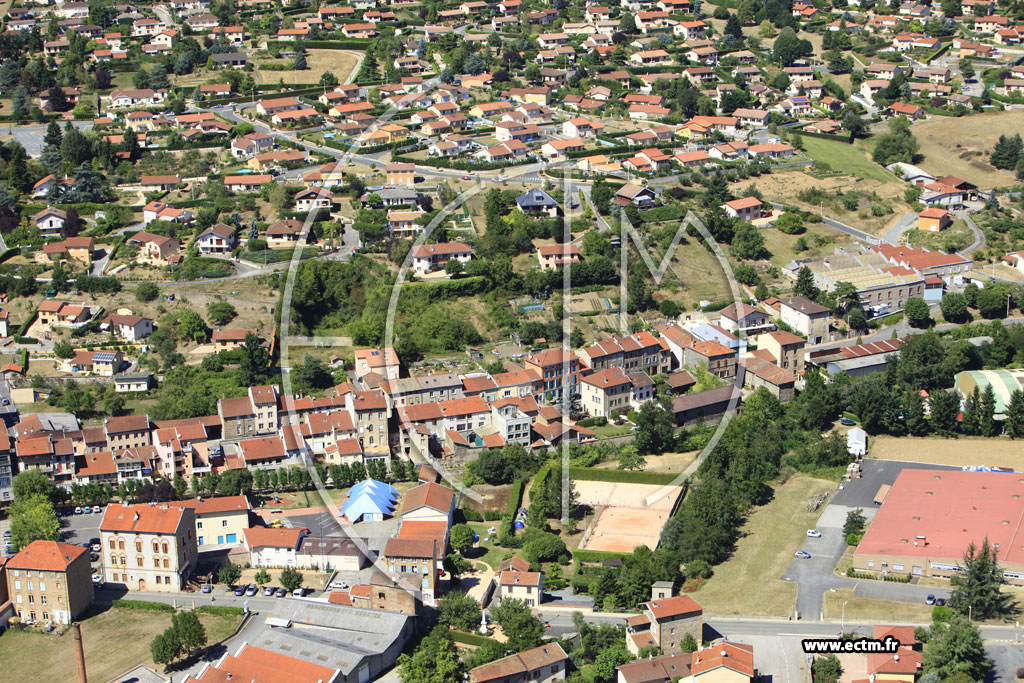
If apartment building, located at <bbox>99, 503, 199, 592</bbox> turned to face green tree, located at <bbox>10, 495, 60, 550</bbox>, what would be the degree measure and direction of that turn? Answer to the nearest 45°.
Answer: approximately 135° to its right

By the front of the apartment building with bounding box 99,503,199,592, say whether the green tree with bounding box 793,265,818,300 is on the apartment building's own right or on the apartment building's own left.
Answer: on the apartment building's own left

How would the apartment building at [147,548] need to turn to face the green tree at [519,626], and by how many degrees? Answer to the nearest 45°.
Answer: approximately 45° to its left

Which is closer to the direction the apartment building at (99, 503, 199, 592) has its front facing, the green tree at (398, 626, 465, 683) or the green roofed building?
the green tree

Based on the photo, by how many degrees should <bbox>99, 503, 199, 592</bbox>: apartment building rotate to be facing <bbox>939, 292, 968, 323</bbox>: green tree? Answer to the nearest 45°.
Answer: approximately 90° to its left

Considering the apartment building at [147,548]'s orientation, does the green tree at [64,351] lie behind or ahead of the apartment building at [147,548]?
behind

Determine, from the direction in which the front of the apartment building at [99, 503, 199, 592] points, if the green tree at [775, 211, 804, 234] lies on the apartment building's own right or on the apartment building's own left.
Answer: on the apartment building's own left

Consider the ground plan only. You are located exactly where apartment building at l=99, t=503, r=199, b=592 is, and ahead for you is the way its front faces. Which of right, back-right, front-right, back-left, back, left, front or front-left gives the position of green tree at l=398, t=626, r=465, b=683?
front-left

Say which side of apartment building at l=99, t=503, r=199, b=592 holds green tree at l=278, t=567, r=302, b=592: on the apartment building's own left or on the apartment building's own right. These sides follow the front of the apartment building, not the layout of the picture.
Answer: on the apartment building's own left

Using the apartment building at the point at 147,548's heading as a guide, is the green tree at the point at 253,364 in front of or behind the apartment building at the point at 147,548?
behind

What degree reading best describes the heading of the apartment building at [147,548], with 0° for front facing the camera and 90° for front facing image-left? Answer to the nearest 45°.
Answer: approximately 0°

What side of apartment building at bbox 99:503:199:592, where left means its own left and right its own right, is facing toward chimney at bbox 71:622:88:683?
front

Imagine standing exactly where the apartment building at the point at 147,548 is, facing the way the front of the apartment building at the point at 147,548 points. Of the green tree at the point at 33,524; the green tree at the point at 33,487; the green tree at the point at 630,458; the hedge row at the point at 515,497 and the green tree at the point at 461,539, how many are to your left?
3

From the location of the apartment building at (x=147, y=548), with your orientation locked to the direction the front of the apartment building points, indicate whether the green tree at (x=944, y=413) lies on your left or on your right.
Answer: on your left

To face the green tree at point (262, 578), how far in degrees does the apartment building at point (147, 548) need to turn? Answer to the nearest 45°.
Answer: approximately 45° to its left

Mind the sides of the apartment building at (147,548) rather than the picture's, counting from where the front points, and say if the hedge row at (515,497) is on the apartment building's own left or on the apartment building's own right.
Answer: on the apartment building's own left

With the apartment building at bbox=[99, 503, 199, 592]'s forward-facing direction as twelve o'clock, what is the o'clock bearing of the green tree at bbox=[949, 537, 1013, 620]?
The green tree is roughly at 10 o'clock from the apartment building.
